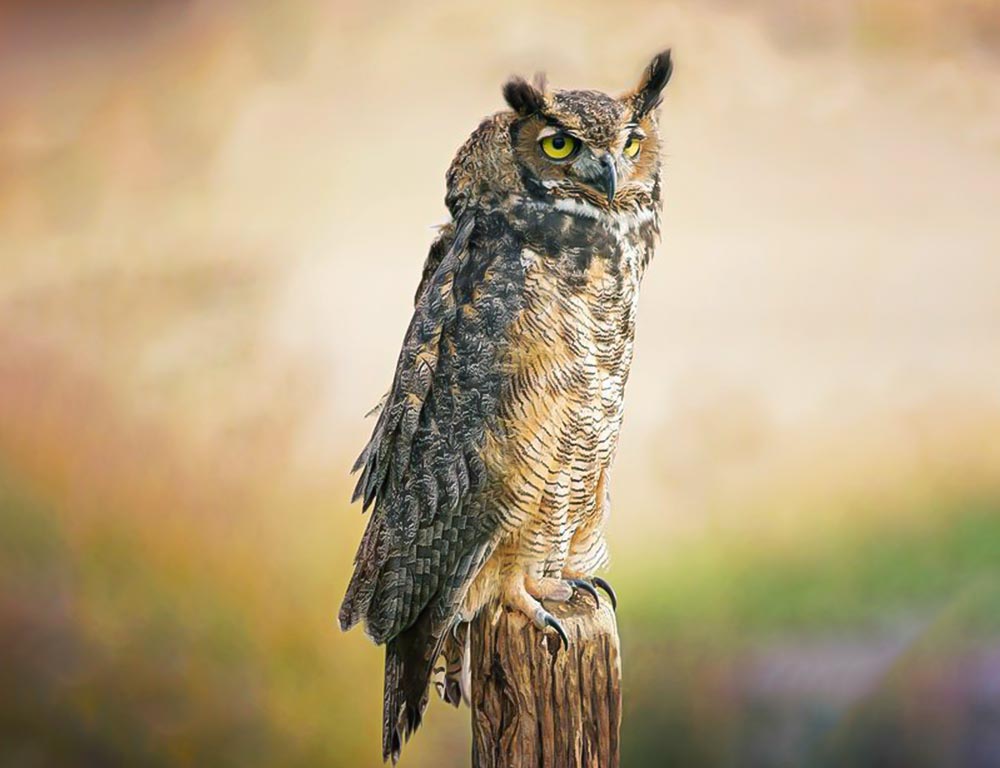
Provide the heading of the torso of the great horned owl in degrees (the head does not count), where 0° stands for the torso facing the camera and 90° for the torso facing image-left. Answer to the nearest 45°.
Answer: approximately 315°
